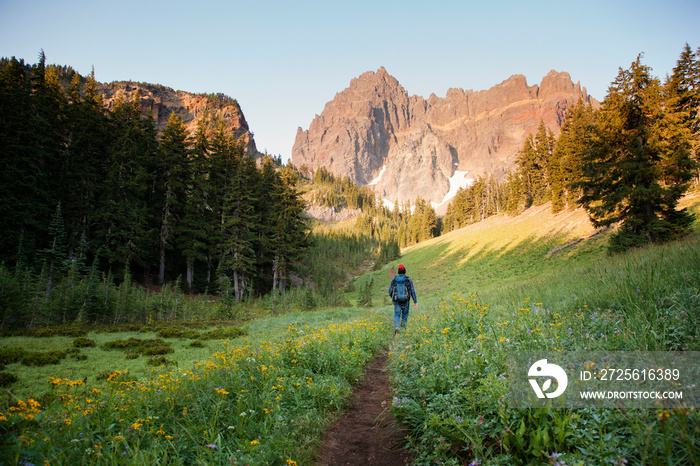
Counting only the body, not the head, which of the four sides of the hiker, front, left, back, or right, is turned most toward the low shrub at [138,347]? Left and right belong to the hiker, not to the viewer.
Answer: left

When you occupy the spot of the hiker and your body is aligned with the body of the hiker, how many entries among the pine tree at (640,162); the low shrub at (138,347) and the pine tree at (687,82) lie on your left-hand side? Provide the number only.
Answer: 1

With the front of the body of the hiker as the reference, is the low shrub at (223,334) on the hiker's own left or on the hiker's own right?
on the hiker's own left

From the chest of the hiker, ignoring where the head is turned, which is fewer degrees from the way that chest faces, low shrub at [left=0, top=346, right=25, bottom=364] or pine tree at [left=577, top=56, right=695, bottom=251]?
the pine tree

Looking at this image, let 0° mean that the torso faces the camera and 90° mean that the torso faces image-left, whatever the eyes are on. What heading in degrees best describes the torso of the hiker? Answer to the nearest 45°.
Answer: approximately 180°

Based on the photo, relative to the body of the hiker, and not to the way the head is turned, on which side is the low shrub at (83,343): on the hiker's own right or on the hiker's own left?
on the hiker's own left

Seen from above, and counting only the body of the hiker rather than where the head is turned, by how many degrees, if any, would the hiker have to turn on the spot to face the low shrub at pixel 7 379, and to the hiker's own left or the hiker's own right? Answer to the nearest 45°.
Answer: approximately 135° to the hiker's own left
